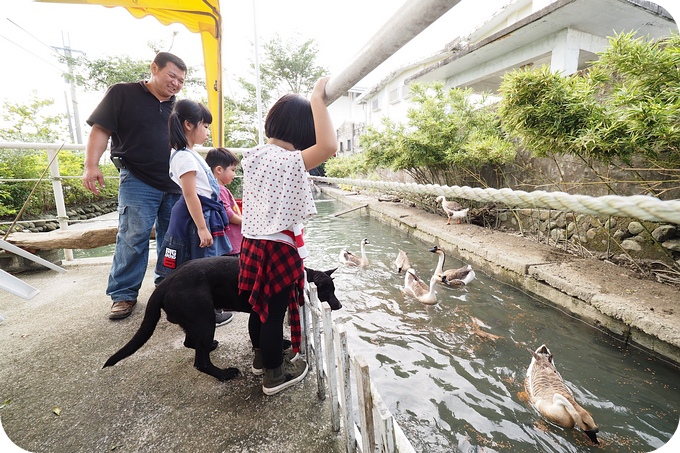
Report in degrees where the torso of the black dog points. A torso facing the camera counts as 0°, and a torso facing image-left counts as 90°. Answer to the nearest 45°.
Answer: approximately 270°

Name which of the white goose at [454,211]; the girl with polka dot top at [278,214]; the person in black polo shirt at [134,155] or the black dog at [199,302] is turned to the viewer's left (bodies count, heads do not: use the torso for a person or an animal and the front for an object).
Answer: the white goose

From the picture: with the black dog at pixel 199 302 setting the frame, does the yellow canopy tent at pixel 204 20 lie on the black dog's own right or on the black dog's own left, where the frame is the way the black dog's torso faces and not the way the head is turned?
on the black dog's own left

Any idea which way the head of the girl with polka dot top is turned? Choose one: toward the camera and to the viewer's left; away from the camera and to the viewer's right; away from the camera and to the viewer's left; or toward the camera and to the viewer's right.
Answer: away from the camera and to the viewer's right

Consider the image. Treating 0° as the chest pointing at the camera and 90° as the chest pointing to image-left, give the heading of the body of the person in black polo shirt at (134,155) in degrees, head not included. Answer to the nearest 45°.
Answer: approximately 315°

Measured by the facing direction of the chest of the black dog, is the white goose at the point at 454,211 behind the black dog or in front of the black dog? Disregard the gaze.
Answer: in front

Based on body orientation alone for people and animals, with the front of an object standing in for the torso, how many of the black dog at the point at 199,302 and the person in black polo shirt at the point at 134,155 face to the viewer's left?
0

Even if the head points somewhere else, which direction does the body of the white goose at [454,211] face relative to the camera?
to the viewer's left

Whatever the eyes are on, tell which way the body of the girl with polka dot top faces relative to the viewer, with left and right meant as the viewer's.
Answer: facing away from the viewer and to the right of the viewer

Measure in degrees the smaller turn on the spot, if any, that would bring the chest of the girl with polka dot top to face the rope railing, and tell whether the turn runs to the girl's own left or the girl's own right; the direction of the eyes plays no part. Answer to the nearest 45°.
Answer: approximately 90° to the girl's own right

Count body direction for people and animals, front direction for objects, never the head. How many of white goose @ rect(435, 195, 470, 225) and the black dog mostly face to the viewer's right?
1
